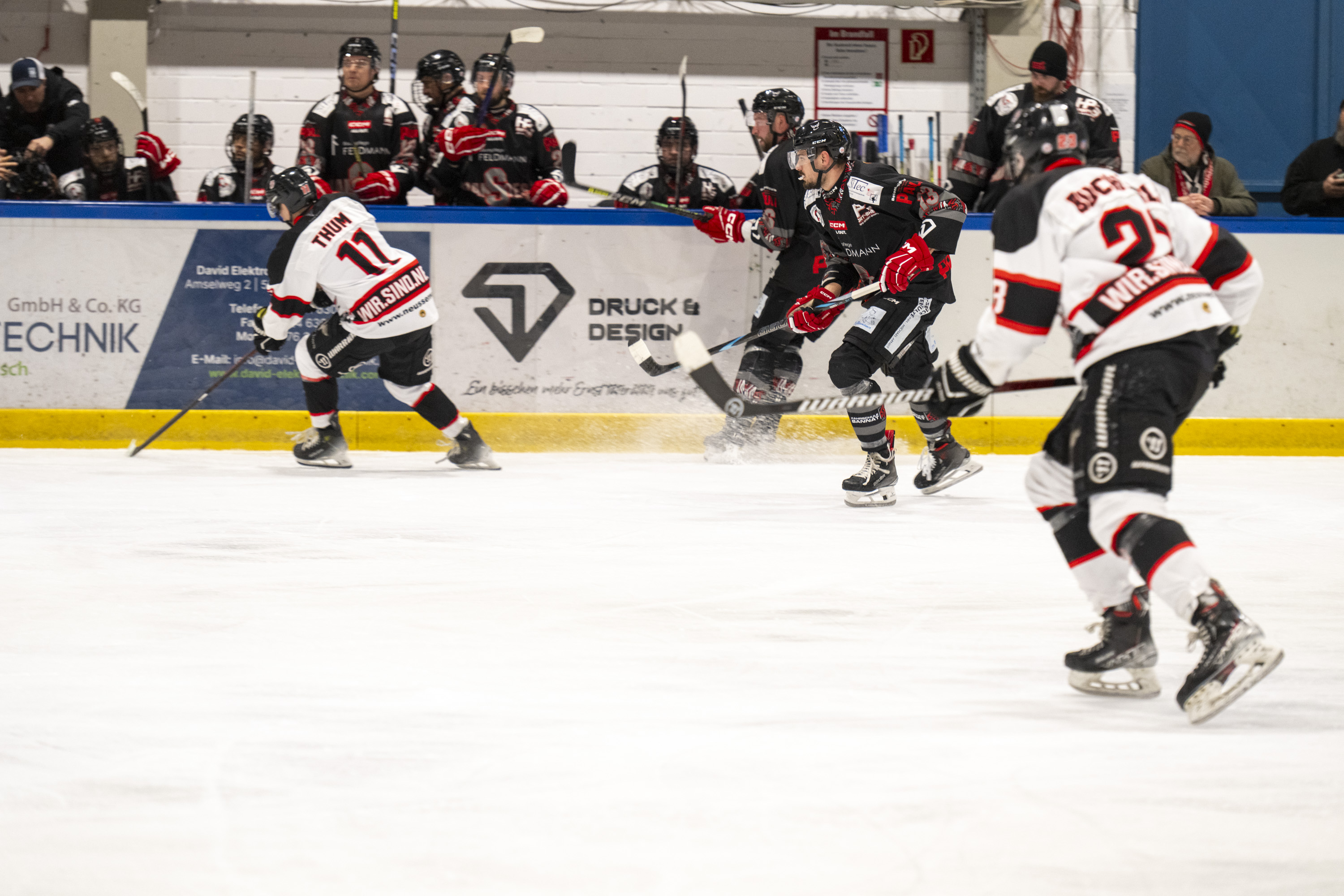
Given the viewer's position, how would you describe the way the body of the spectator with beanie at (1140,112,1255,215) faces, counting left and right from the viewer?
facing the viewer

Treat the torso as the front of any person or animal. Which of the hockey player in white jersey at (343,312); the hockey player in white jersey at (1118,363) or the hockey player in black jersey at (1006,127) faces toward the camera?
the hockey player in black jersey

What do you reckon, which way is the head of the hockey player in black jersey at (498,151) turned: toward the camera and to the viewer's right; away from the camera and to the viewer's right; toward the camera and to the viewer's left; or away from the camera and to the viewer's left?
toward the camera and to the viewer's left

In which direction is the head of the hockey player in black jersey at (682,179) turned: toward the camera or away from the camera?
toward the camera

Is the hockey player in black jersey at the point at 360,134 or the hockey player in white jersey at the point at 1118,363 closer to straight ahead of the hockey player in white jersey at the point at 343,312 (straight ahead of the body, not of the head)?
the hockey player in black jersey

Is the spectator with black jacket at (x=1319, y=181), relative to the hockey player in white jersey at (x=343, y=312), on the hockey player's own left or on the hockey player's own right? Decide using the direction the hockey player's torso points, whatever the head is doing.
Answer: on the hockey player's own right

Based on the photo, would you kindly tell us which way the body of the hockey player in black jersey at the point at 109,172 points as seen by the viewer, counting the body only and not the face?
toward the camera

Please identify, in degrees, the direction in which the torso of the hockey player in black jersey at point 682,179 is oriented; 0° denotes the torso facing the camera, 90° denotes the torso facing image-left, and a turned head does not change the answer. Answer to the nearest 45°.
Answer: approximately 0°

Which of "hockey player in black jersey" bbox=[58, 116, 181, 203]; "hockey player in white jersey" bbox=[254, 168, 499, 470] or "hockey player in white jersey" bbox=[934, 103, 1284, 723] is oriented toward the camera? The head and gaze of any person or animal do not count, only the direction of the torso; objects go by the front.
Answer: the hockey player in black jersey

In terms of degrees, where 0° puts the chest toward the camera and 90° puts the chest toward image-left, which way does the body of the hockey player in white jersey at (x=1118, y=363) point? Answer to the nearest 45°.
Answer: approximately 135°

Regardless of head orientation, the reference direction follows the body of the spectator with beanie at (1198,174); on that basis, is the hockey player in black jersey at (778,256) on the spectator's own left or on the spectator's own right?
on the spectator's own right

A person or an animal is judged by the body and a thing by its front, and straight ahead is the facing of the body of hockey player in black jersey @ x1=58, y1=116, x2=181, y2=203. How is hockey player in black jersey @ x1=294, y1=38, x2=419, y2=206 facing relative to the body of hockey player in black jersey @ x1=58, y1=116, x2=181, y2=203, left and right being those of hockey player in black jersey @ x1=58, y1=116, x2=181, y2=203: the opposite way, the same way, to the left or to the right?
the same way

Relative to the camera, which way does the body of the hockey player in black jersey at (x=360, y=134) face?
toward the camera

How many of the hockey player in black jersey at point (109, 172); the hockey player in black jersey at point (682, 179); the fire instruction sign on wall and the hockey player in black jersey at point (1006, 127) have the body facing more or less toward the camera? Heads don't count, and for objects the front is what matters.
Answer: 4

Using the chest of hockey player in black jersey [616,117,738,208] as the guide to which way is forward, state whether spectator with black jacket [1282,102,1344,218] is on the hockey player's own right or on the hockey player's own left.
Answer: on the hockey player's own left
